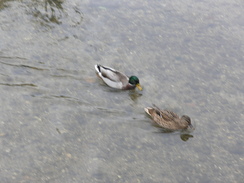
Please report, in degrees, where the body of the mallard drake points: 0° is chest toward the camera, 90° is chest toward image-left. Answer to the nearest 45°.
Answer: approximately 315°

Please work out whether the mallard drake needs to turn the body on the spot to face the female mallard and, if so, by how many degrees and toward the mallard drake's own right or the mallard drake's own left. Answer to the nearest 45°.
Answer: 0° — it already faces it
